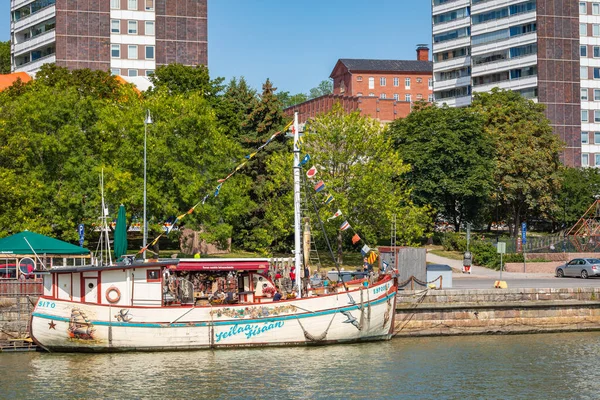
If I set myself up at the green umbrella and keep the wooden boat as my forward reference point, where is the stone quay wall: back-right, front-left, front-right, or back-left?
front-left

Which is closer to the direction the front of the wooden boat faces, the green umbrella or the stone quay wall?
the stone quay wall

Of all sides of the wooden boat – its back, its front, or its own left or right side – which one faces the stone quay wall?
front

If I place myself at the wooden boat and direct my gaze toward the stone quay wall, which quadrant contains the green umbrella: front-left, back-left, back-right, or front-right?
back-left

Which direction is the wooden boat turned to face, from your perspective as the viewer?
facing to the right of the viewer

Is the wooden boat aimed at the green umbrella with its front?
no
